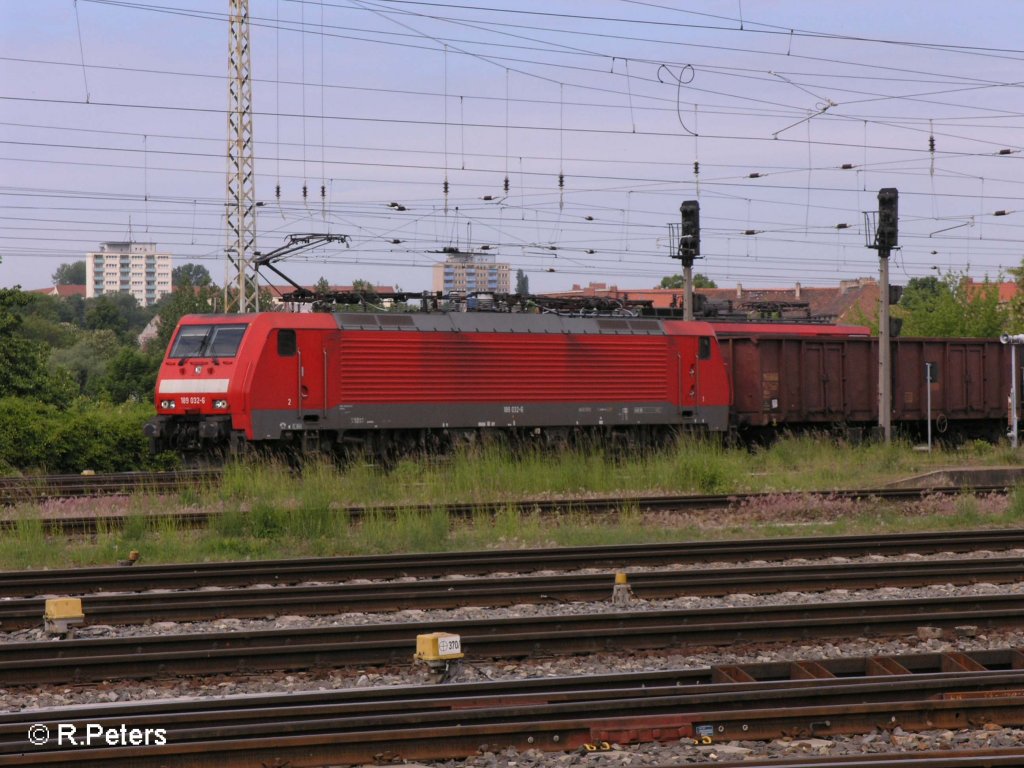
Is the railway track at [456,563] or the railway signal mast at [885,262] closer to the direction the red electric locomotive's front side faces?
the railway track

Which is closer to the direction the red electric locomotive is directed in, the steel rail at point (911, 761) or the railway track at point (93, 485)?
the railway track

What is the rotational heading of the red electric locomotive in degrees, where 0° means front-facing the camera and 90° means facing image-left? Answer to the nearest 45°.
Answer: approximately 45°

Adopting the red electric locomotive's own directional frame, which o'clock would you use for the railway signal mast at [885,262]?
The railway signal mast is roughly at 7 o'clock from the red electric locomotive.

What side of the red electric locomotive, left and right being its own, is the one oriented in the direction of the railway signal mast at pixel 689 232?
back

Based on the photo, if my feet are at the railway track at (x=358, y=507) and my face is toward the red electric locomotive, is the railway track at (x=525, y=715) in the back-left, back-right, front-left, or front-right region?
back-right

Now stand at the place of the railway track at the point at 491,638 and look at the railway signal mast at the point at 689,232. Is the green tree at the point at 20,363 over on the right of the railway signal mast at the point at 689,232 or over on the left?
left

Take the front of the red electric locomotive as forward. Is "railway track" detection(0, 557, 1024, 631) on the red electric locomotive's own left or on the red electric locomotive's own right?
on the red electric locomotive's own left

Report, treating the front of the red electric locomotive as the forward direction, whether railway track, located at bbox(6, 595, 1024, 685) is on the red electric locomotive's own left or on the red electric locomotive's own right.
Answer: on the red electric locomotive's own left

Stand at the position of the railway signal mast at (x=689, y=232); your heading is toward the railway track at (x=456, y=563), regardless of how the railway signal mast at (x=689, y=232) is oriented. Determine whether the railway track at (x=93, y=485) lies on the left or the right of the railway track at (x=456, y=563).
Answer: right
